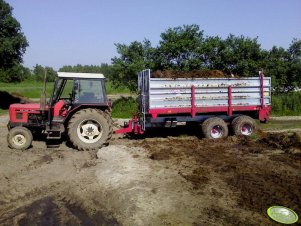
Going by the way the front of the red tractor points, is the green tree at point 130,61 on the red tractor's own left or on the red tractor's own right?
on the red tractor's own right

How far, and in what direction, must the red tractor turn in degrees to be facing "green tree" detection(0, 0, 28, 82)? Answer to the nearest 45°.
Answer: approximately 90° to its right

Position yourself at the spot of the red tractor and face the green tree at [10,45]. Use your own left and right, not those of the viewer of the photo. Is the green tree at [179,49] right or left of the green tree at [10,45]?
right

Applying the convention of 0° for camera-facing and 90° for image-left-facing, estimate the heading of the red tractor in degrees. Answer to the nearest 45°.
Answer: approximately 90°

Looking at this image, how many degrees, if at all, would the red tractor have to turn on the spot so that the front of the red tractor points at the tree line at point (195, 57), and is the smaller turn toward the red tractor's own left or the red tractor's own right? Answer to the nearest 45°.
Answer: approximately 135° to the red tractor's own right

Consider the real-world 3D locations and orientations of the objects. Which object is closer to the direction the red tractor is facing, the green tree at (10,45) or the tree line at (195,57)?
the green tree

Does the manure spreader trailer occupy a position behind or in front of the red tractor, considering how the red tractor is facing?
behind

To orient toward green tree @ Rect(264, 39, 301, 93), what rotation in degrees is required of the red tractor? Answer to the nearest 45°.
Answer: approximately 135° to its right

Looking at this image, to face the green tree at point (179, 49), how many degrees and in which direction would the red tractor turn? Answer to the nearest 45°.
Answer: approximately 135° to its right

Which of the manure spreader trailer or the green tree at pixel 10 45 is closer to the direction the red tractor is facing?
the green tree
